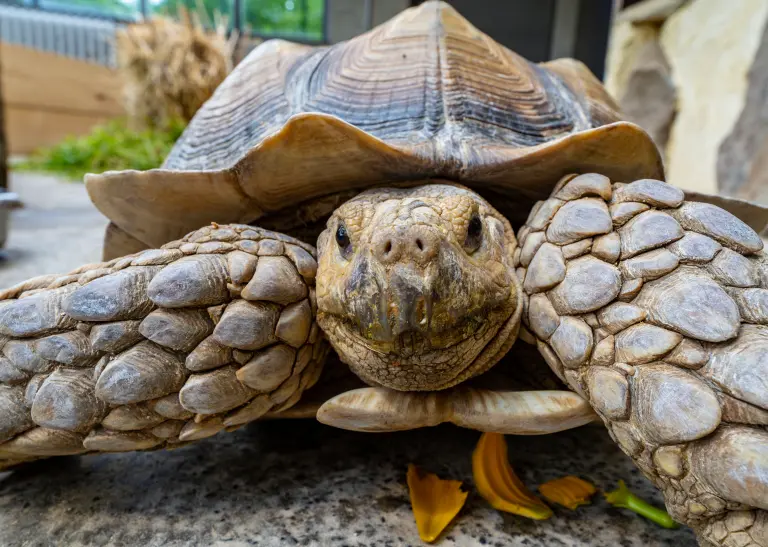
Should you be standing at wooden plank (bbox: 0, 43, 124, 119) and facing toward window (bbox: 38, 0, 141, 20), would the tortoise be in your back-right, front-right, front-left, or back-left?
back-right

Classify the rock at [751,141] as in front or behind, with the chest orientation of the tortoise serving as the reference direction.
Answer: behind

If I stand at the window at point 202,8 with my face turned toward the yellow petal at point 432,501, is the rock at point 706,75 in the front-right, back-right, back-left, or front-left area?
front-left

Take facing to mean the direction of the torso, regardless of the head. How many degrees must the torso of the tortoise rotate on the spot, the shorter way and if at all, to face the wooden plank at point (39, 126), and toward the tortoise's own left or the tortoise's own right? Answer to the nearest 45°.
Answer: approximately 135° to the tortoise's own right

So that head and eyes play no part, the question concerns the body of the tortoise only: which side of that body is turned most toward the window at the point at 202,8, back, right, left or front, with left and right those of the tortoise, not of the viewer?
back

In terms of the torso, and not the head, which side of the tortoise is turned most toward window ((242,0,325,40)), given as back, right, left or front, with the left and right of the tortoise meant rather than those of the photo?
back

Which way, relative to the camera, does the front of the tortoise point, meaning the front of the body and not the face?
toward the camera

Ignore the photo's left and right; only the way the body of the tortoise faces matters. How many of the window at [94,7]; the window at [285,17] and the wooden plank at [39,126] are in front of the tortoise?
0

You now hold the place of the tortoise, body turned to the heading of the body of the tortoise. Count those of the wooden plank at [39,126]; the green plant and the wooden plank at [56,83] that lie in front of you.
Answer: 0
